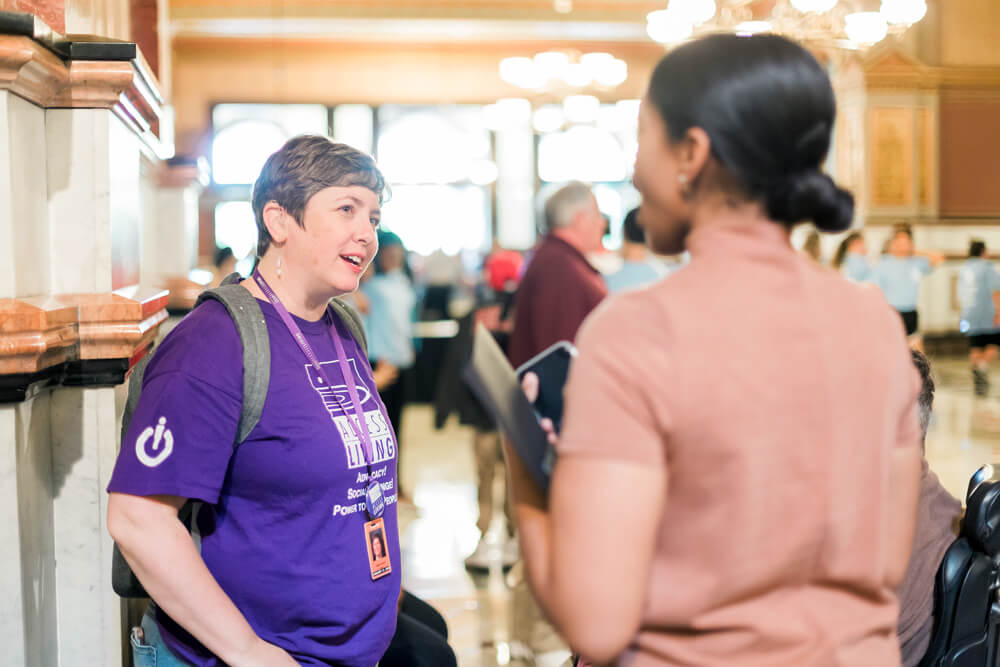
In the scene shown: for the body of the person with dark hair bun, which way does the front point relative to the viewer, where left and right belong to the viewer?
facing away from the viewer and to the left of the viewer

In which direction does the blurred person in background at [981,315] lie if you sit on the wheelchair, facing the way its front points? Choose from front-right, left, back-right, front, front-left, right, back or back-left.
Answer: front-right

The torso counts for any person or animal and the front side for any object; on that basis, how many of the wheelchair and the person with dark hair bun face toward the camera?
0

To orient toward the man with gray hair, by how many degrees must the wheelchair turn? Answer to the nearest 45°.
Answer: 0° — it already faces them

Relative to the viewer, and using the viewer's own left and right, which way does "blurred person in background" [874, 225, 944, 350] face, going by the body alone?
facing the viewer

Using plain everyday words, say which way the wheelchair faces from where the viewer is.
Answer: facing away from the viewer and to the left of the viewer

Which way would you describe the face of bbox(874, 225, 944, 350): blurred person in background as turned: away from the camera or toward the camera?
toward the camera

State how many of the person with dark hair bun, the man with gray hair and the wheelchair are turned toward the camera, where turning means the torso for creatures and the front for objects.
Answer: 0

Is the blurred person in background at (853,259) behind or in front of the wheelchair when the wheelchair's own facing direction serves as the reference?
in front

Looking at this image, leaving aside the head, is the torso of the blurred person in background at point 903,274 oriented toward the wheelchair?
yes

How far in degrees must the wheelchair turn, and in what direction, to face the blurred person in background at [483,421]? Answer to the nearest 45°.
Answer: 0° — it already faces them
